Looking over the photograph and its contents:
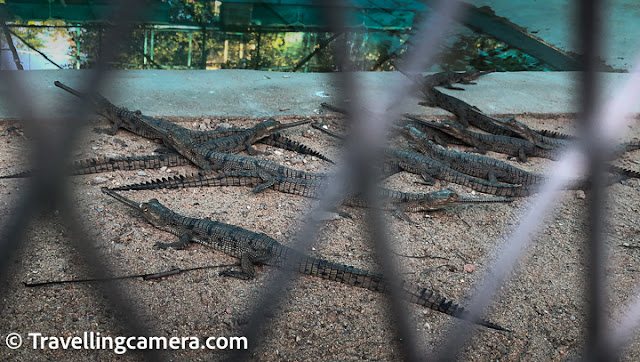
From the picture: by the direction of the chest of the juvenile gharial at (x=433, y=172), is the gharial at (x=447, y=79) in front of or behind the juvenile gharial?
in front

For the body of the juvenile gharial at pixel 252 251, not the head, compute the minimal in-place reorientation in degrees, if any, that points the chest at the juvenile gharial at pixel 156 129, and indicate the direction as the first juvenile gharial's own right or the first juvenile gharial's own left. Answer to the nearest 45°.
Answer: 0° — it already faces it

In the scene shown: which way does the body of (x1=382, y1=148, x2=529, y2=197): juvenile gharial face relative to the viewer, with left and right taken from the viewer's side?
facing away from the viewer and to the left of the viewer

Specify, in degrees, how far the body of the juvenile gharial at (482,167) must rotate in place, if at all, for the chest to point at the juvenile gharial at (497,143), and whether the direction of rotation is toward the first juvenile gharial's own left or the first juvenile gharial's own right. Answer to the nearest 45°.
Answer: approximately 45° to the first juvenile gharial's own right

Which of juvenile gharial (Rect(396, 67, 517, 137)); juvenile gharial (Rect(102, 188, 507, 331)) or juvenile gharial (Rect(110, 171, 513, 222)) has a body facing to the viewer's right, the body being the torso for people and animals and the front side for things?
juvenile gharial (Rect(110, 171, 513, 222))

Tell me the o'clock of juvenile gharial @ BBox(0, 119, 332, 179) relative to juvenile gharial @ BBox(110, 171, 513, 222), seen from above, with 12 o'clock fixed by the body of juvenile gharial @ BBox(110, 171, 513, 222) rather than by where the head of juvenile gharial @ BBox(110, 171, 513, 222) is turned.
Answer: juvenile gharial @ BBox(0, 119, 332, 179) is roughly at 7 o'clock from juvenile gharial @ BBox(110, 171, 513, 222).

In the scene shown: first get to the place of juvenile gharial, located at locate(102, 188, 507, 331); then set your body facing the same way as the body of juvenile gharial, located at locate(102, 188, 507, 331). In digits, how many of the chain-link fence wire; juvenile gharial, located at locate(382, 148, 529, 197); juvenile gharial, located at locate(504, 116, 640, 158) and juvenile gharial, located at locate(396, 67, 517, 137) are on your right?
3

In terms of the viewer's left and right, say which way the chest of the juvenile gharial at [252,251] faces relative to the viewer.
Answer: facing away from the viewer and to the left of the viewer

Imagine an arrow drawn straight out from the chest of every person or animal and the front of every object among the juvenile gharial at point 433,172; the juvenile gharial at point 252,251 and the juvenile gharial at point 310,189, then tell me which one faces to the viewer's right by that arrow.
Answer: the juvenile gharial at point 310,189

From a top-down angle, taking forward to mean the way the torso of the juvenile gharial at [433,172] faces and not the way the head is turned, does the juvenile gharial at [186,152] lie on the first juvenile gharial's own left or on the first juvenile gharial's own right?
on the first juvenile gharial's own left

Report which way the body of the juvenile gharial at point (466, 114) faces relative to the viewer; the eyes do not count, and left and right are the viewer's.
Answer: facing away from the viewer and to the left of the viewer

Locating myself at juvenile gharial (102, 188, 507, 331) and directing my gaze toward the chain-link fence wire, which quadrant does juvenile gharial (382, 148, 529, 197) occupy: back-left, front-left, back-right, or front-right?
back-left

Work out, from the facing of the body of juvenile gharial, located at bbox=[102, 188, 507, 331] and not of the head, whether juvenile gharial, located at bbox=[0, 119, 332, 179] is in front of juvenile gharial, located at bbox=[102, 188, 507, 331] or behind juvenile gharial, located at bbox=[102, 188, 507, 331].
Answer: in front

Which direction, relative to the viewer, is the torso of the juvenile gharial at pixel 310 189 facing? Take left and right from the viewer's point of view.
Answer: facing to the right of the viewer
